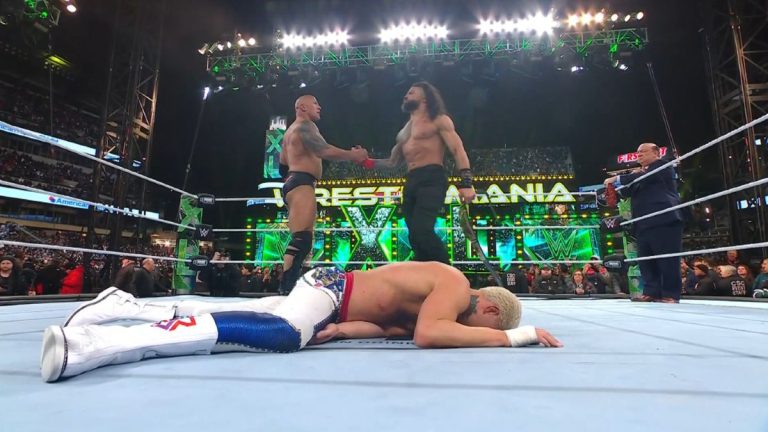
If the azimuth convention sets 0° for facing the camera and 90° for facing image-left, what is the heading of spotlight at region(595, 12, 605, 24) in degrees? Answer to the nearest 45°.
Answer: approximately 0°

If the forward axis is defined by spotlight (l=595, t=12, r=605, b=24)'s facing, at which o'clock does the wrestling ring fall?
The wrestling ring is roughly at 12 o'clock from the spotlight.

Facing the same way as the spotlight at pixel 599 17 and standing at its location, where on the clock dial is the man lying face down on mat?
The man lying face down on mat is roughly at 12 o'clock from the spotlight.
